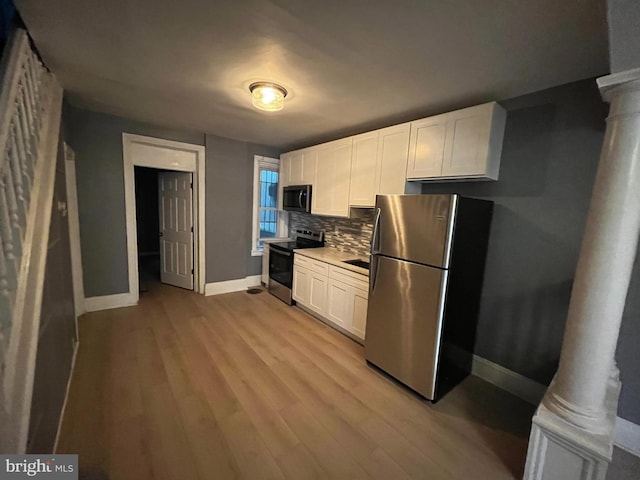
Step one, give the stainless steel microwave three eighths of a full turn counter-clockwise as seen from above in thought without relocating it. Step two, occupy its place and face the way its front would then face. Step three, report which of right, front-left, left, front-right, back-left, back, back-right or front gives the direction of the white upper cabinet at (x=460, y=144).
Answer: front-right

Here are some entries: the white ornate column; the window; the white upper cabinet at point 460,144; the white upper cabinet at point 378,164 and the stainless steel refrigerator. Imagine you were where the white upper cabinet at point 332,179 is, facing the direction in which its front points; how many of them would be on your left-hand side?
4

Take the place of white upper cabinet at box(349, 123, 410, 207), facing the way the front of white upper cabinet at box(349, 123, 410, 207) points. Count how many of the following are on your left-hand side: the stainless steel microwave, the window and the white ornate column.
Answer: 1

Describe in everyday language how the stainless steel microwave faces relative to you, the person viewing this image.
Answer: facing the viewer and to the left of the viewer

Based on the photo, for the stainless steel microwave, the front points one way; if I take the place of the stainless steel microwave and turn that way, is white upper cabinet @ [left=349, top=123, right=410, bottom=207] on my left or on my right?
on my left

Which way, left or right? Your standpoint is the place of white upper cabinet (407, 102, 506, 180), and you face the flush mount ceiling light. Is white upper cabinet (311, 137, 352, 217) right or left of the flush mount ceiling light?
right

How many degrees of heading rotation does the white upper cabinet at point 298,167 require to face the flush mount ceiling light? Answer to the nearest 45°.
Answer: approximately 45° to its left

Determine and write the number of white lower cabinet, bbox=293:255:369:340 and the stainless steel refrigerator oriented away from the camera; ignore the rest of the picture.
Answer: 0

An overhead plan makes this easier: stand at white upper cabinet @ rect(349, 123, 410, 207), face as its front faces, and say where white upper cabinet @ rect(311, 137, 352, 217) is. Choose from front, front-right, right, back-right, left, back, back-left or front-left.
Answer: right

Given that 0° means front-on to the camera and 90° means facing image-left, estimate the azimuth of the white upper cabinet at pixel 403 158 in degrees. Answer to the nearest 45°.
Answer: approximately 45°
